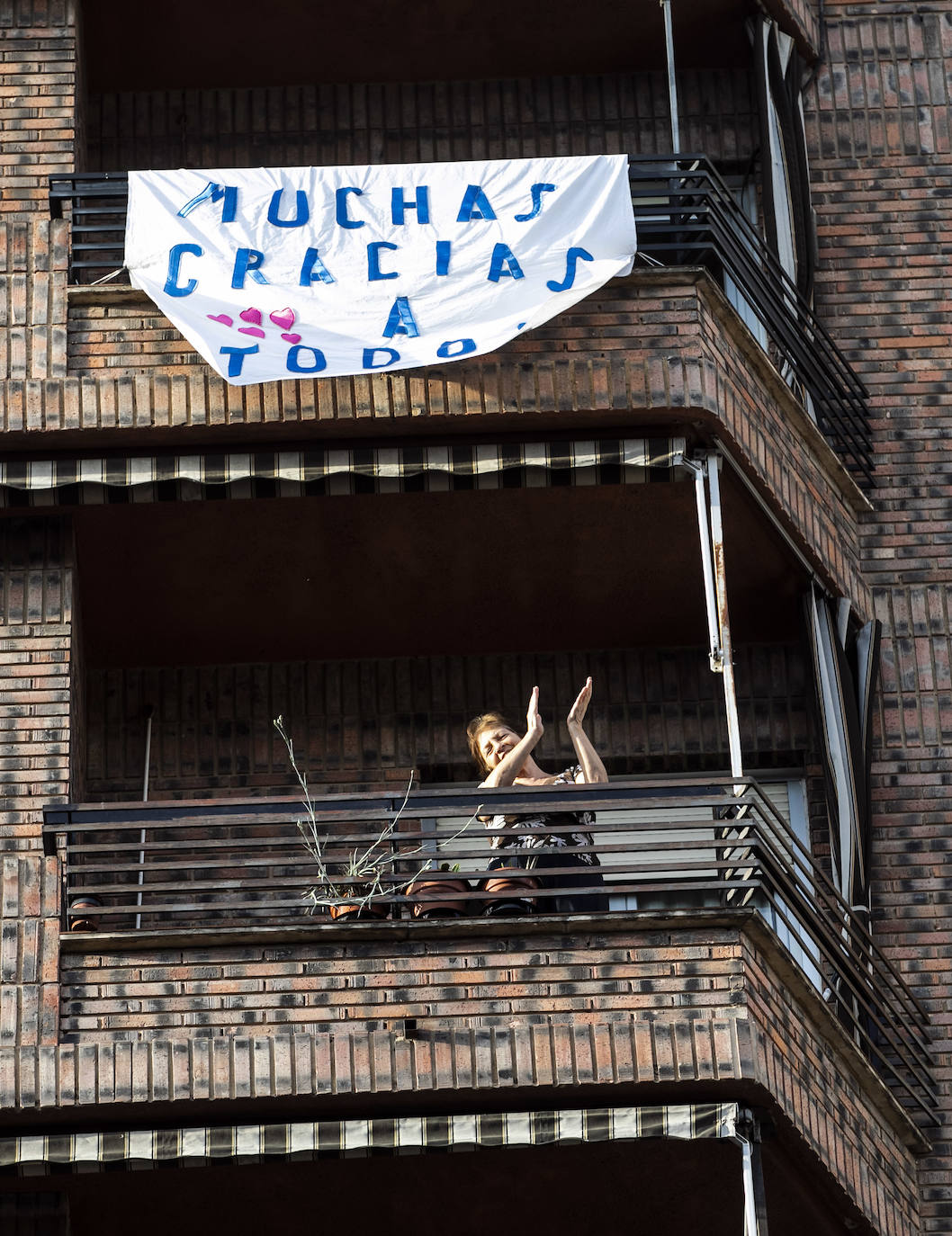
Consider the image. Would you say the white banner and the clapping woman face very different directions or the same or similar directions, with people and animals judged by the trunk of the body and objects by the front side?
same or similar directions

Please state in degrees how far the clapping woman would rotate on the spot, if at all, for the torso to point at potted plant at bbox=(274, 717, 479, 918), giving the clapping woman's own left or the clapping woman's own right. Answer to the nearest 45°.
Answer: approximately 90° to the clapping woman's own right

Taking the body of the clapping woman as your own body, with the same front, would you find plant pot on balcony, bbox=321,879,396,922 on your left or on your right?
on your right

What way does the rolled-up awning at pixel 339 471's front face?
toward the camera

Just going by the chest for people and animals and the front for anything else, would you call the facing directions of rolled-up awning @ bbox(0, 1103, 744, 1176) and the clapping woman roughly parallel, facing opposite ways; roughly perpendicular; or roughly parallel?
roughly parallel

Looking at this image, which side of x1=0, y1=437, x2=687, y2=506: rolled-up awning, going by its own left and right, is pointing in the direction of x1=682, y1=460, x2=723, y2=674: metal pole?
left

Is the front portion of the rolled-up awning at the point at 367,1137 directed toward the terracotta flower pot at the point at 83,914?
no

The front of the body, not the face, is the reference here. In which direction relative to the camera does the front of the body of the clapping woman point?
toward the camera

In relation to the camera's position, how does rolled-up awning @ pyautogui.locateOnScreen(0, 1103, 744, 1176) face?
facing the viewer

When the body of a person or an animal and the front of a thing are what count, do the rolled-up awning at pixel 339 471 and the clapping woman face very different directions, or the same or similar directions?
same or similar directions
